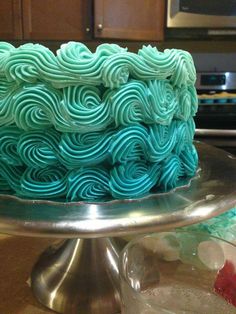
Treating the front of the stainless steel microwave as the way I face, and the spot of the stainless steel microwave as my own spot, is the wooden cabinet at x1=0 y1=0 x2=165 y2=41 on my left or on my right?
on my right

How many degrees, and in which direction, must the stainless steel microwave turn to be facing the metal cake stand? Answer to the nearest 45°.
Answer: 0° — it already faces it

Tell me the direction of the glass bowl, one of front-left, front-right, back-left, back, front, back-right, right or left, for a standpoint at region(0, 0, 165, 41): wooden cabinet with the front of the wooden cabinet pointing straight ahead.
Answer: front

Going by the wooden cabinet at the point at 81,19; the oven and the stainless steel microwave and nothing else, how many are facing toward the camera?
3

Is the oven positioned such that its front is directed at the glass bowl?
yes

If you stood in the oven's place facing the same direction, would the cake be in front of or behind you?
in front

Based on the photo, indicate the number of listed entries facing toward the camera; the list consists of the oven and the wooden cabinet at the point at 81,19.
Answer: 2

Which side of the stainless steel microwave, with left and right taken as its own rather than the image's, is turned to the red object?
front

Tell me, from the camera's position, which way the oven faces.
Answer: facing the viewer

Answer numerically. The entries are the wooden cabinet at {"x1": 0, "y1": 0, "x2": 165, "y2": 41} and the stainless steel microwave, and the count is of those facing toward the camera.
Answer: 2

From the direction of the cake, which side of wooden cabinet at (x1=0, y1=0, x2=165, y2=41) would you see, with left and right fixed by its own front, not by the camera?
front

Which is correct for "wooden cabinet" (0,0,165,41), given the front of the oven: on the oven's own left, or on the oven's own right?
on the oven's own right

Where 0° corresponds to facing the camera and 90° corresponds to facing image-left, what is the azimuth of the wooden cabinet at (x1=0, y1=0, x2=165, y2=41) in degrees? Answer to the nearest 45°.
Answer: approximately 0°

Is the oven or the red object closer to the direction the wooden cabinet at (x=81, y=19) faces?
the red object

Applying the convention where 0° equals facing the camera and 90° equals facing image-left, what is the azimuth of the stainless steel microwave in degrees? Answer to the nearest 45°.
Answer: approximately 0°

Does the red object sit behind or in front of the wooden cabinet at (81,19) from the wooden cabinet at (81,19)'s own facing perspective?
in front
